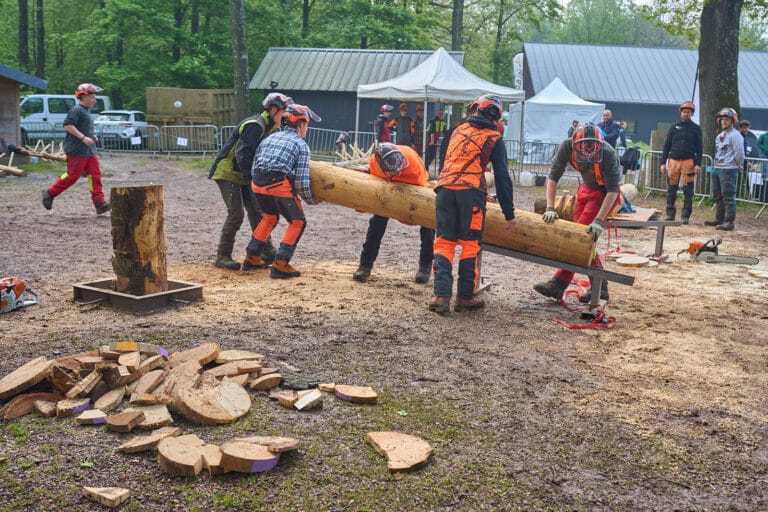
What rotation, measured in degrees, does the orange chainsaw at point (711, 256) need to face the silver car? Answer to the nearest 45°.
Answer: approximately 135° to its left

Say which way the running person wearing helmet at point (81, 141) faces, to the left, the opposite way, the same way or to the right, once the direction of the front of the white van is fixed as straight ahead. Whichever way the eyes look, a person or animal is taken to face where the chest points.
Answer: the opposite way

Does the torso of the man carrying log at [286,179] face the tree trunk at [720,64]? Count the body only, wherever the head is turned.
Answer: yes

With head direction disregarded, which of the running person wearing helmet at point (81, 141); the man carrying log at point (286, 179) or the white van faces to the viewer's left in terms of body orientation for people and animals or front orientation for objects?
the white van

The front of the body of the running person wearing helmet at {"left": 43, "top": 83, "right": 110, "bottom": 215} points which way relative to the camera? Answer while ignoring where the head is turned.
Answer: to the viewer's right

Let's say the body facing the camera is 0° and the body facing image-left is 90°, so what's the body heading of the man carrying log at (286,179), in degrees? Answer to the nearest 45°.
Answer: approximately 225°

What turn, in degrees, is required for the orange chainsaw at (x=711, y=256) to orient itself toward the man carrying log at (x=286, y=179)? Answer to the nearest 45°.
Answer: approximately 135° to its right

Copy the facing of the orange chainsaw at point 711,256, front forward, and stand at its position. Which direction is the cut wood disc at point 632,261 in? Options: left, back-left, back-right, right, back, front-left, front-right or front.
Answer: back-right

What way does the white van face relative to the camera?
to the viewer's left

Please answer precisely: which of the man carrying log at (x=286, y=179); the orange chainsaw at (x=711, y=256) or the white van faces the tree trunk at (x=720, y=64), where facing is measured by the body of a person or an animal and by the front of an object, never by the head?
the man carrying log
